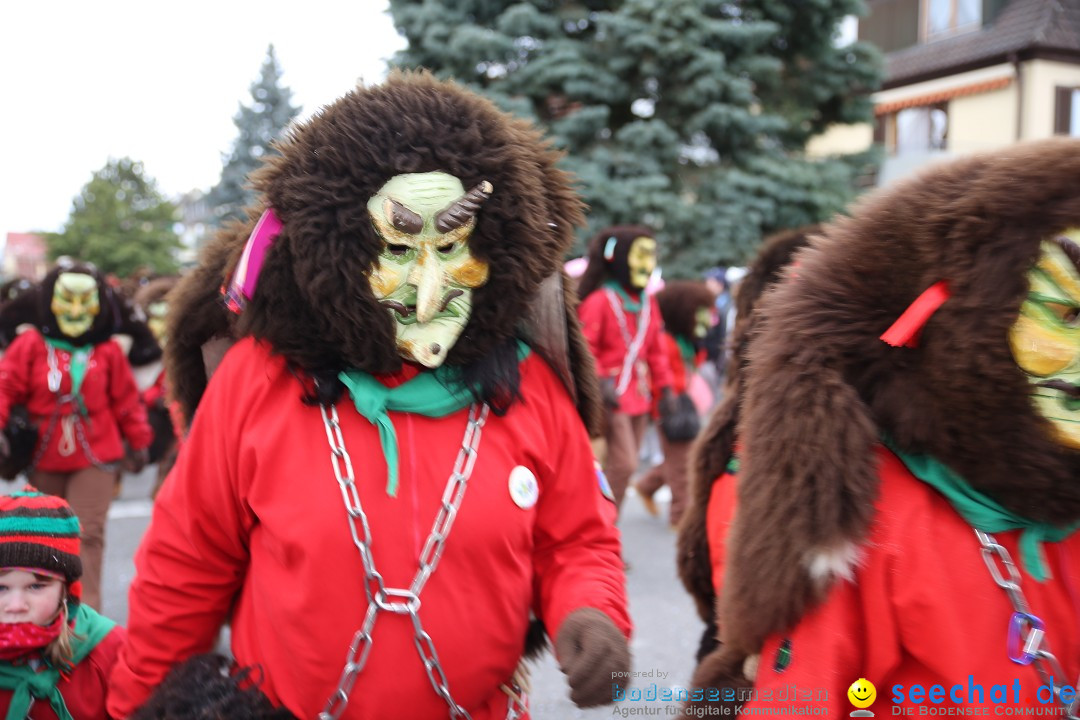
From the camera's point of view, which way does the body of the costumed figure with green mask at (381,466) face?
toward the camera

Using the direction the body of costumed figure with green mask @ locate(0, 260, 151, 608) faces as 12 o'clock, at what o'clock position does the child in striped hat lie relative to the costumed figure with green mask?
The child in striped hat is roughly at 12 o'clock from the costumed figure with green mask.

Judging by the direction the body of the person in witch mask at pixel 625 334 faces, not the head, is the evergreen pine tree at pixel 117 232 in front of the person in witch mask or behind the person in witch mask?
behind

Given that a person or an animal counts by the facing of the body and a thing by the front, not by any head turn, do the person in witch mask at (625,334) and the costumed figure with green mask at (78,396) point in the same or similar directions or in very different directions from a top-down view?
same or similar directions

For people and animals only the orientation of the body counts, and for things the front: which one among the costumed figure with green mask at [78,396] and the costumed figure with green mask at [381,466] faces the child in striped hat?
the costumed figure with green mask at [78,396]

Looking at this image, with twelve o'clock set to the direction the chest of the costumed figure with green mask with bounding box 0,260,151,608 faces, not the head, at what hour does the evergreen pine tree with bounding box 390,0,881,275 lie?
The evergreen pine tree is roughly at 8 o'clock from the costumed figure with green mask.

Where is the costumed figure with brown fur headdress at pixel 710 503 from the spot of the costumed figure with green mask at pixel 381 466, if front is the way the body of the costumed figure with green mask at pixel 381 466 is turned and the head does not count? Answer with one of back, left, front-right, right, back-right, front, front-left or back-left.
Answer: back-left

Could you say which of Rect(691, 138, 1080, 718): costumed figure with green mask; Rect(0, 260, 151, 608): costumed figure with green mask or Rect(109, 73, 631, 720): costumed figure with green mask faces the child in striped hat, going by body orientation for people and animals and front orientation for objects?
Rect(0, 260, 151, 608): costumed figure with green mask

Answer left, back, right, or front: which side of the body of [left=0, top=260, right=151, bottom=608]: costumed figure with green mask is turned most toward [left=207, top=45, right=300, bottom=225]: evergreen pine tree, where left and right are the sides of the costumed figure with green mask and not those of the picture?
back

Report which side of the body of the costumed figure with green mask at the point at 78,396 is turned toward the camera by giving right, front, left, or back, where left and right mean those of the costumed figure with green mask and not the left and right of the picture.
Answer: front

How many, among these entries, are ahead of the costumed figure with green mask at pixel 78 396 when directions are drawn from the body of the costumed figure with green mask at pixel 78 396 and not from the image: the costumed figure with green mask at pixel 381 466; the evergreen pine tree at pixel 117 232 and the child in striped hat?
2

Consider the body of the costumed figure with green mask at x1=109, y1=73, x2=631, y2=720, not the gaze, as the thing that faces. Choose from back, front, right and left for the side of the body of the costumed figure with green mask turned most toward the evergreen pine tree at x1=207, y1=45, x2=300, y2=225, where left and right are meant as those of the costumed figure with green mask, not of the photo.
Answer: back

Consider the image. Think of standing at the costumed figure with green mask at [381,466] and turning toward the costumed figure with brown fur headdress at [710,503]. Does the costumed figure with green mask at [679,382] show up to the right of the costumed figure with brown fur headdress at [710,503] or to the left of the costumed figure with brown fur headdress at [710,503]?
left

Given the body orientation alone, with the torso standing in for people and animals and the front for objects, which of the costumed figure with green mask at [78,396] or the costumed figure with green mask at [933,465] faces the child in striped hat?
the costumed figure with green mask at [78,396]

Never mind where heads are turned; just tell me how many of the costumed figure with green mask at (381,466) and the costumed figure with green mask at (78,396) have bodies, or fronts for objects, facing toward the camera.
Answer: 2

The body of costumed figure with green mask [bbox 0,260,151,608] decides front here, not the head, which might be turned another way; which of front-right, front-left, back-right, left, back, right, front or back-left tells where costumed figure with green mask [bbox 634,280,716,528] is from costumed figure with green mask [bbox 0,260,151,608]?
left
